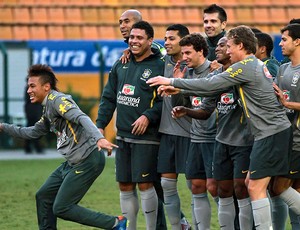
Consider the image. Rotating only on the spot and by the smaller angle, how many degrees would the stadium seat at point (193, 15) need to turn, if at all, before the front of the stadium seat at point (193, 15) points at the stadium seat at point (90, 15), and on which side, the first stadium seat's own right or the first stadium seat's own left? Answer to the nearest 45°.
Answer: approximately 90° to the first stadium seat's own right

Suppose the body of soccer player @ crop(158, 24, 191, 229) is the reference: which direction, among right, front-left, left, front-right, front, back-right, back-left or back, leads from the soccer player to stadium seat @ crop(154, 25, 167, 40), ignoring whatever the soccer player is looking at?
back-right

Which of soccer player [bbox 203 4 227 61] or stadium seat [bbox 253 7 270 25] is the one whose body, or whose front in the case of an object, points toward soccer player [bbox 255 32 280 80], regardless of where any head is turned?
the stadium seat

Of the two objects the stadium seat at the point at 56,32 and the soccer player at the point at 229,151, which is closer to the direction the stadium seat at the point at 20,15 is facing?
the soccer player
